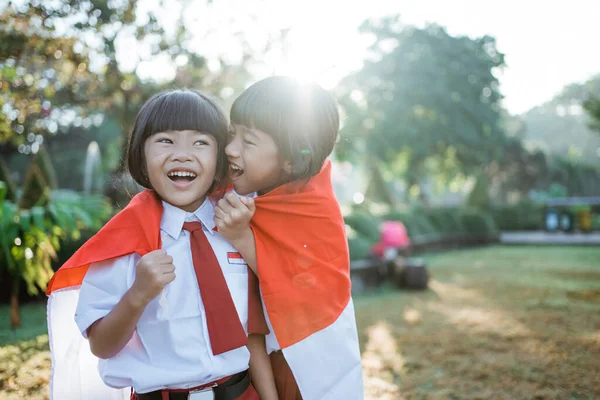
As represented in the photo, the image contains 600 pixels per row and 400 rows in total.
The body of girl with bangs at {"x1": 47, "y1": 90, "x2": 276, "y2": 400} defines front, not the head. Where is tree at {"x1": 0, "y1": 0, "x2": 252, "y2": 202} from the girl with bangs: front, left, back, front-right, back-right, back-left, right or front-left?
back-left

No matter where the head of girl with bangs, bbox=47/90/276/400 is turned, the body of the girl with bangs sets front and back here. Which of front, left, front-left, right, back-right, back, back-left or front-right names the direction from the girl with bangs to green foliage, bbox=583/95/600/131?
left

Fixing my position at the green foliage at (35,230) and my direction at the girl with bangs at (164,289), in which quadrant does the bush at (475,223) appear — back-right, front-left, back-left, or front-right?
back-left

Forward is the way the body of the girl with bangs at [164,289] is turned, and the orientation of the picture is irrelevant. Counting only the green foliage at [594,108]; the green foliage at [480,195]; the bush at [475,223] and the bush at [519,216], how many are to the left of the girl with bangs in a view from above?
4

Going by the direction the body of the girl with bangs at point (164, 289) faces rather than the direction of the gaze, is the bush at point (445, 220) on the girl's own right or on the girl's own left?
on the girl's own left
